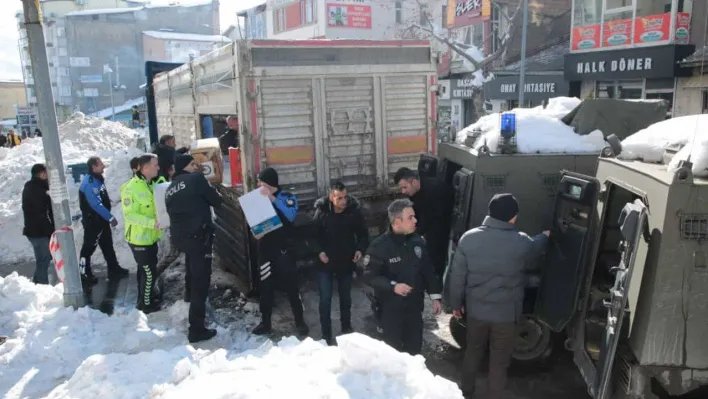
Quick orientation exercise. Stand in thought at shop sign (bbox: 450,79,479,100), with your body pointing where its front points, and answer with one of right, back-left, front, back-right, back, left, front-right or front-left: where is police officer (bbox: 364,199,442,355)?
front

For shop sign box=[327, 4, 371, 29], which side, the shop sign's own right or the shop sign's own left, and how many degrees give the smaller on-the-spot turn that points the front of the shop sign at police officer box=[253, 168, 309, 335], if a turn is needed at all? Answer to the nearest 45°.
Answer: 0° — it already faces them

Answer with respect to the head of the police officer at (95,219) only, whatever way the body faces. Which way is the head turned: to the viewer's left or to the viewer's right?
to the viewer's right

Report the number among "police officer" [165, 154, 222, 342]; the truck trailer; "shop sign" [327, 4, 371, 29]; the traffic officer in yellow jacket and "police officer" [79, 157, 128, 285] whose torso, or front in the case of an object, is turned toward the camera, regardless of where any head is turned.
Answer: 1

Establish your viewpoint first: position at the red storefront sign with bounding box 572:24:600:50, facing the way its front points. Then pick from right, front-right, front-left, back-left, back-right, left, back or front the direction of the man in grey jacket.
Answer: front-left

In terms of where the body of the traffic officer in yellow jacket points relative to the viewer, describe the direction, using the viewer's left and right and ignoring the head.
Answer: facing to the right of the viewer

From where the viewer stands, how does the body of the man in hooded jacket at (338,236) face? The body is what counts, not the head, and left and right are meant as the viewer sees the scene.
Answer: facing the viewer

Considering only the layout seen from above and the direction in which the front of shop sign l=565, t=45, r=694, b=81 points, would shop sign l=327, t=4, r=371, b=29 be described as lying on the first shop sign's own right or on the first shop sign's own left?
on the first shop sign's own right

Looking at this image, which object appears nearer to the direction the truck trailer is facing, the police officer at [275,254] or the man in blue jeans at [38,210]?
the man in blue jeans

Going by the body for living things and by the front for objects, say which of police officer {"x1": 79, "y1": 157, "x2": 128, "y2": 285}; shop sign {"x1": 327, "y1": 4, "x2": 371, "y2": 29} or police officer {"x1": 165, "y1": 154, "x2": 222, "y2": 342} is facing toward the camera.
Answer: the shop sign

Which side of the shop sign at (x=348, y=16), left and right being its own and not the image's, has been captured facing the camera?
front

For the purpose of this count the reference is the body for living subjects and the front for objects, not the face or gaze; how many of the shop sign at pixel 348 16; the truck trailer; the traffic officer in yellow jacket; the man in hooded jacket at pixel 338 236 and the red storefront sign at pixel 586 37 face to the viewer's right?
1

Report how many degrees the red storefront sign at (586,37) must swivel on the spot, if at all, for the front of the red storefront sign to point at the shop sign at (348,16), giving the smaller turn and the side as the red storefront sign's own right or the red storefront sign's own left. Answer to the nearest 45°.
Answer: approximately 90° to the red storefront sign's own right

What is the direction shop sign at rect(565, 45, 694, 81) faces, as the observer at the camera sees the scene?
facing the viewer and to the left of the viewer

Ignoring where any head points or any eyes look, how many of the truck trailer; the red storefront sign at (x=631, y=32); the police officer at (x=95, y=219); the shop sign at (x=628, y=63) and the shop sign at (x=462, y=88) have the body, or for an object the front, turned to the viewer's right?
1

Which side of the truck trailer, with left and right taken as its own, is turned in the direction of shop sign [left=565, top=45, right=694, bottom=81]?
right

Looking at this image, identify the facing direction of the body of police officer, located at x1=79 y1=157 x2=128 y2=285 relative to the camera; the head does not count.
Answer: to the viewer's right

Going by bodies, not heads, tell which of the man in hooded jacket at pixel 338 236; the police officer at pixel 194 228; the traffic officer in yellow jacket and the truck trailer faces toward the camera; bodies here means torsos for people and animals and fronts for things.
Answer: the man in hooded jacket

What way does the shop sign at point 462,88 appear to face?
toward the camera

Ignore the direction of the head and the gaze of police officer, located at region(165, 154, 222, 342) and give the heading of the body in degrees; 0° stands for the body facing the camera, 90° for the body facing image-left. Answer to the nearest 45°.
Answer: approximately 225°
